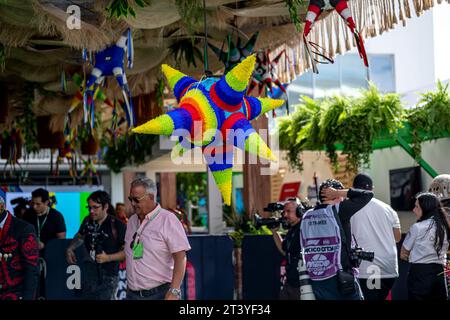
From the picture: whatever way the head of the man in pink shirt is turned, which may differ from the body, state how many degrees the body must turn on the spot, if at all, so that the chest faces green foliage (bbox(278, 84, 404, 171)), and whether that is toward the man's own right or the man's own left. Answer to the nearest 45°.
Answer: approximately 180°

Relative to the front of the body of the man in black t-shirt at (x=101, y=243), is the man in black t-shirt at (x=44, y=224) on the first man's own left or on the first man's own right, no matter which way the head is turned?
on the first man's own right

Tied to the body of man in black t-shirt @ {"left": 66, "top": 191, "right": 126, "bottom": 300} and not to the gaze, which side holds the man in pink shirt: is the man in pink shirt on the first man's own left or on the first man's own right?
on the first man's own left

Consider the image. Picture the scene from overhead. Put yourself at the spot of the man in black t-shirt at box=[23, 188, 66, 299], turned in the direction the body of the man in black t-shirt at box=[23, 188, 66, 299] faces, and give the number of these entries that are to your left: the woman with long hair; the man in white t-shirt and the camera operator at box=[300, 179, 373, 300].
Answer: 3

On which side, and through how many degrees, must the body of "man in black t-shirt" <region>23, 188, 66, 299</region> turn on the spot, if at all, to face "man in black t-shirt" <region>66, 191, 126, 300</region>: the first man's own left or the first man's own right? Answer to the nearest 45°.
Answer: approximately 45° to the first man's own left

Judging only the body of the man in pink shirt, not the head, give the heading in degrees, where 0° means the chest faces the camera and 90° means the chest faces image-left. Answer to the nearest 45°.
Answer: approximately 45°

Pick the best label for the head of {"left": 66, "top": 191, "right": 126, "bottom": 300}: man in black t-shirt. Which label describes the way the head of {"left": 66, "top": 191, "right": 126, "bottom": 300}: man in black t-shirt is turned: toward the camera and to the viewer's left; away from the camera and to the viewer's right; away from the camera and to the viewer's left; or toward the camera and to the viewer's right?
toward the camera and to the viewer's left

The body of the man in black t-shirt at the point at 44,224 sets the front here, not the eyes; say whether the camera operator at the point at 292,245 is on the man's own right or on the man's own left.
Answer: on the man's own left

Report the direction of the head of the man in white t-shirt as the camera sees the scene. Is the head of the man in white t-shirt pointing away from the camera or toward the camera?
away from the camera

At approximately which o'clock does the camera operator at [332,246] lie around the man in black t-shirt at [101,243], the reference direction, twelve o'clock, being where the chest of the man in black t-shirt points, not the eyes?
The camera operator is roughly at 9 o'clock from the man in black t-shirt.

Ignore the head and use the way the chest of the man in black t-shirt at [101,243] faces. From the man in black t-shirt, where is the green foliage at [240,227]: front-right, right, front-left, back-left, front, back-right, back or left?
back

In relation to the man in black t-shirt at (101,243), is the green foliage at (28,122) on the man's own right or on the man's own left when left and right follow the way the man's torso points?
on the man's own right

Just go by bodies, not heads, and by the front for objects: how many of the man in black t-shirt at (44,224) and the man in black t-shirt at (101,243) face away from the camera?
0

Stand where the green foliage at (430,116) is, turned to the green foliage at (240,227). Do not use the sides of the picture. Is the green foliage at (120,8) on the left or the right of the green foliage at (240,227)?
left

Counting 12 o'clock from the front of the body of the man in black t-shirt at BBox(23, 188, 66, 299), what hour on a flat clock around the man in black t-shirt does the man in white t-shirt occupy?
The man in white t-shirt is roughly at 9 o'clock from the man in black t-shirt.
